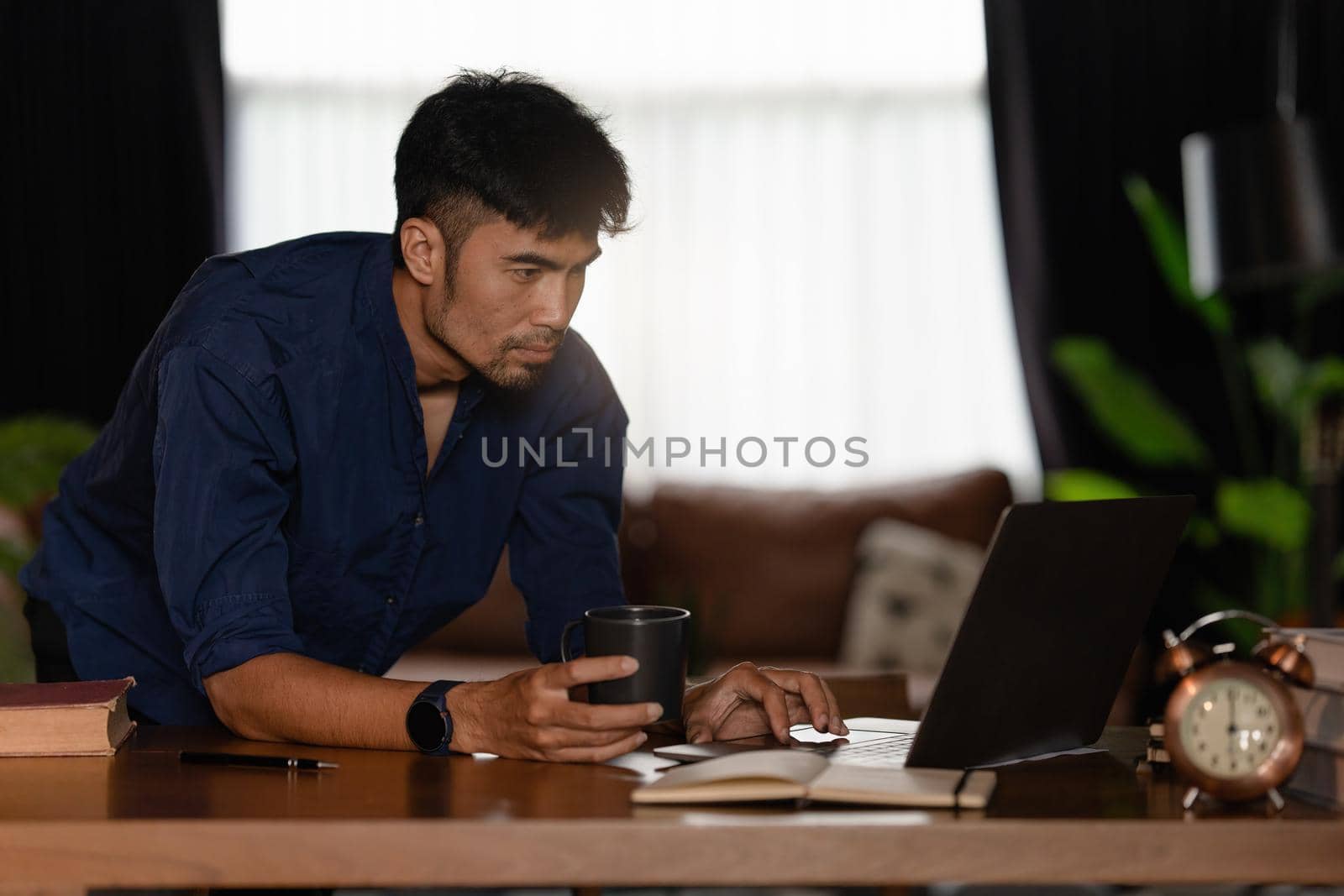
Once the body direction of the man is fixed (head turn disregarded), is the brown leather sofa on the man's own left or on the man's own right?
on the man's own left

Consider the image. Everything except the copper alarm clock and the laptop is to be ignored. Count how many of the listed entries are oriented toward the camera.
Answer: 1

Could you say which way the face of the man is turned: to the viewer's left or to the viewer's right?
to the viewer's right

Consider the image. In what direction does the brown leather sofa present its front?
toward the camera

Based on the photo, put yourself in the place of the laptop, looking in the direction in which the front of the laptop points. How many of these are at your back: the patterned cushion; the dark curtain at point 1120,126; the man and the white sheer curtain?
0

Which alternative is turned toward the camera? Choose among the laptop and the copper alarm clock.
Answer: the copper alarm clock

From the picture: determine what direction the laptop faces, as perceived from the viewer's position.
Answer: facing away from the viewer and to the left of the viewer

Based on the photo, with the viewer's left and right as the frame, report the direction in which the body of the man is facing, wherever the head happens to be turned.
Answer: facing the viewer and to the right of the viewer

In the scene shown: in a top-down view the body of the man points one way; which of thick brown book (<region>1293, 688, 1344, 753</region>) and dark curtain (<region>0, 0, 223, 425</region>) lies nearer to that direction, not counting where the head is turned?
the thick brown book

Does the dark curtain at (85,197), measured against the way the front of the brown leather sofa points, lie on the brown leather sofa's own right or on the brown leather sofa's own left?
on the brown leather sofa's own right

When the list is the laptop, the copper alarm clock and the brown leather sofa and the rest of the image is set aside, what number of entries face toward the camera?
2

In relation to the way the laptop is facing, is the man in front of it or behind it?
in front
